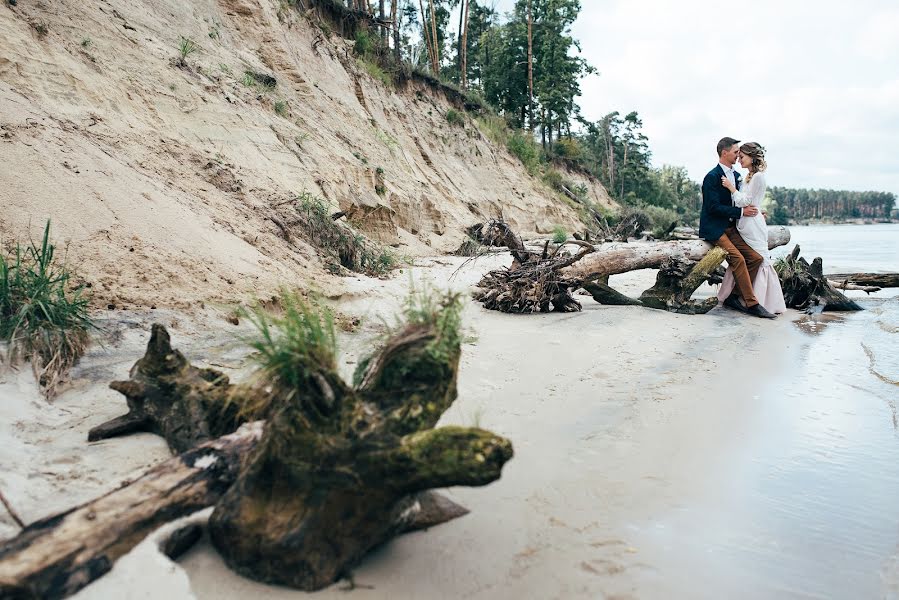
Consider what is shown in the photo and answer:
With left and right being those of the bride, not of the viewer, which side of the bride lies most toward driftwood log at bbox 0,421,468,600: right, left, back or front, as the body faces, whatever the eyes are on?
left

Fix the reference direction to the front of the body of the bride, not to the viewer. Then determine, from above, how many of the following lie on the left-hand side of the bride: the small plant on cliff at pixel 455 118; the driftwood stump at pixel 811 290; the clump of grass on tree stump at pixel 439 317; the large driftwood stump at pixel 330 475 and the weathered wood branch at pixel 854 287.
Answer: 2

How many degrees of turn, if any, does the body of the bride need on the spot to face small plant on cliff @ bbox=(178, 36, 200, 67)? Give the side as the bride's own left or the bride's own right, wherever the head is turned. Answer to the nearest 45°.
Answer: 0° — they already face it

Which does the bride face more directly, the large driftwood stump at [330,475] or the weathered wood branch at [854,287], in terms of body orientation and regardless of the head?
the large driftwood stump

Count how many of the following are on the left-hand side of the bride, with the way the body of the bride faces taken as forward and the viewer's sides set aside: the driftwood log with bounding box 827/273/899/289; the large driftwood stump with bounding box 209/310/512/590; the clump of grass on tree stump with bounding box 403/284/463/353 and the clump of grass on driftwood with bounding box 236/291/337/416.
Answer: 3

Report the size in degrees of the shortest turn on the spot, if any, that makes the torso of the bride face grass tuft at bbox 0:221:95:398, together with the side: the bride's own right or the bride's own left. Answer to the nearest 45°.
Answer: approximately 45° to the bride's own left

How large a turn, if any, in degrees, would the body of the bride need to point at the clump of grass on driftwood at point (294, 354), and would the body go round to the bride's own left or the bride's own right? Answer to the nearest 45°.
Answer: approximately 90° to the bride's own left

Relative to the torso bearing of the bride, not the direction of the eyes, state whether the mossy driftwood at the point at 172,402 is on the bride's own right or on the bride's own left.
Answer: on the bride's own left

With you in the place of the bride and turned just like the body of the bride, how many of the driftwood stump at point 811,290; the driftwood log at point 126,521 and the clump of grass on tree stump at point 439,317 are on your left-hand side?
2

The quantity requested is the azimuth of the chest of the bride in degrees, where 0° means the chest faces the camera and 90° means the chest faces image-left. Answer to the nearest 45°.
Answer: approximately 90°

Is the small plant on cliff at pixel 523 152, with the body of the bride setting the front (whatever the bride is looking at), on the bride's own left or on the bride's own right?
on the bride's own right

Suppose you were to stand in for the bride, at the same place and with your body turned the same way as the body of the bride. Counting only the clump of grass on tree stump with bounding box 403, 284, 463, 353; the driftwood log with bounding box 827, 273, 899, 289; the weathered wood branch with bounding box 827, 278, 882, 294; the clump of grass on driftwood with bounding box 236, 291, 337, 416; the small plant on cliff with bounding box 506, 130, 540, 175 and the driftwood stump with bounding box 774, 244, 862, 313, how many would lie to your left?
2

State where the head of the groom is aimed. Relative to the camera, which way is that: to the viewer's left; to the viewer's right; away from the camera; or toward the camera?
to the viewer's right

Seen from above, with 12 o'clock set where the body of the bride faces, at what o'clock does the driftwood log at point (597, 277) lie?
The driftwood log is roughly at 11 o'clock from the bride.

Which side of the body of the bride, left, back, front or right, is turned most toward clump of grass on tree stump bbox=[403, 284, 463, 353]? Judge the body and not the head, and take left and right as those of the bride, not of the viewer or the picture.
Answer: left

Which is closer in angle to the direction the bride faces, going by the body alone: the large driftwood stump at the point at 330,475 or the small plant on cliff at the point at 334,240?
the small plant on cliff

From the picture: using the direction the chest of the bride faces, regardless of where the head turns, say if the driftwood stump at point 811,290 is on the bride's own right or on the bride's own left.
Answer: on the bride's own right
